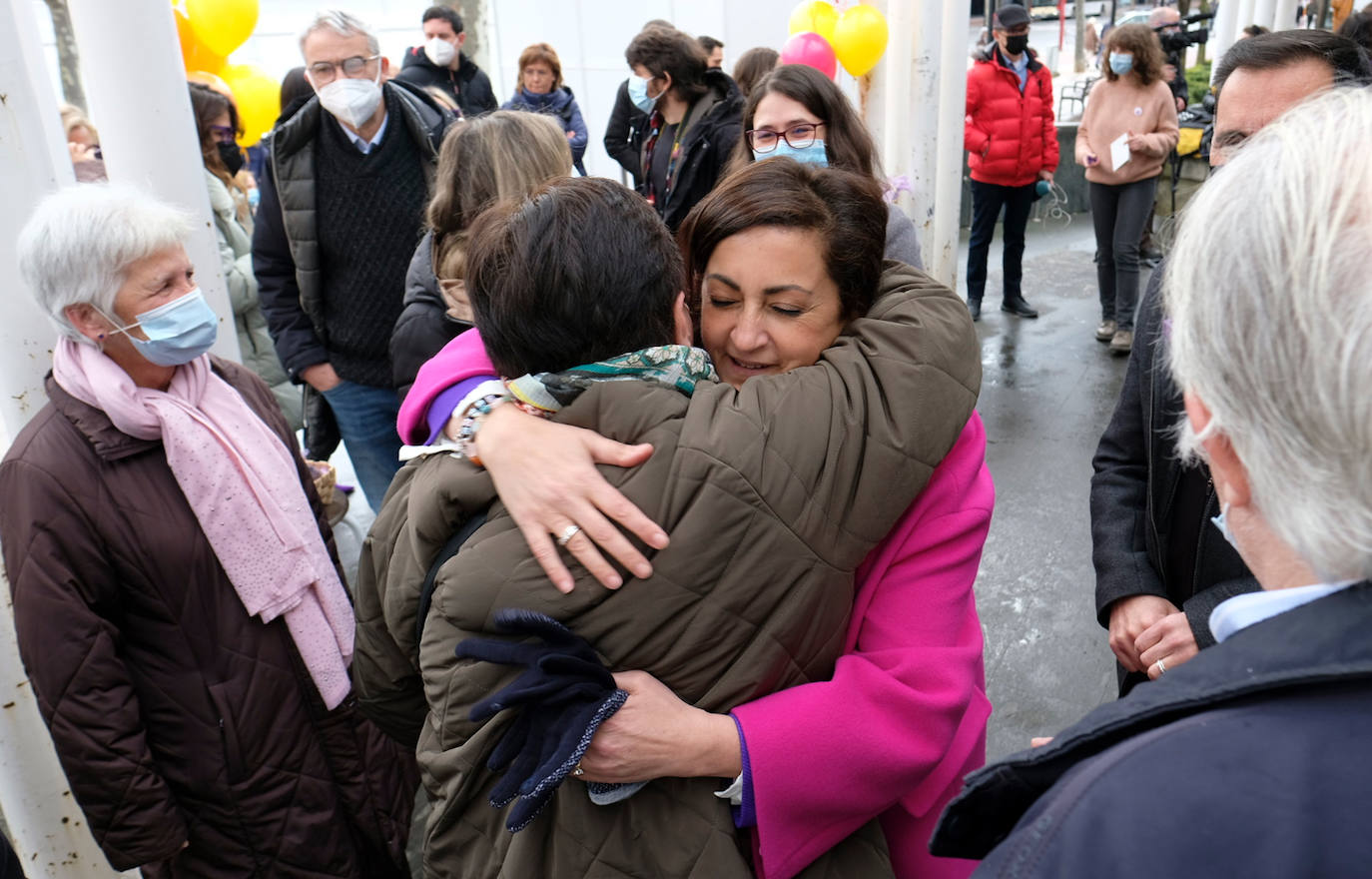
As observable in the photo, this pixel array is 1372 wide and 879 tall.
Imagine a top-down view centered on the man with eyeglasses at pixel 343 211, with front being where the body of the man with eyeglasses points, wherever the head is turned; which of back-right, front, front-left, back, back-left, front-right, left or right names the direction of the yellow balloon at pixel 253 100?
back

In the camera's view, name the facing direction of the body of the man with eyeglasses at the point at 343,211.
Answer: toward the camera

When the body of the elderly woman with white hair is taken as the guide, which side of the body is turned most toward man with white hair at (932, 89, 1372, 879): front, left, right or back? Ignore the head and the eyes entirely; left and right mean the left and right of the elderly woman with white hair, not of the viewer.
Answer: front

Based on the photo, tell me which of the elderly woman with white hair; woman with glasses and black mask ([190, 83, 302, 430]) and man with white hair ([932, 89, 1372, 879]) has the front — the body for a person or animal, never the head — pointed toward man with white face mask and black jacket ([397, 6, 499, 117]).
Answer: the man with white hair

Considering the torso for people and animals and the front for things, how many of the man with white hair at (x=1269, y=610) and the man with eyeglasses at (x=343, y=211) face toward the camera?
1

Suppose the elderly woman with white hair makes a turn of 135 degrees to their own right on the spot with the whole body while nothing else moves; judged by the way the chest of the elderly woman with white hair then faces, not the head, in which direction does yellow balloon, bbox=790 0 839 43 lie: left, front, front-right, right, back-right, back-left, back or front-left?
back-right

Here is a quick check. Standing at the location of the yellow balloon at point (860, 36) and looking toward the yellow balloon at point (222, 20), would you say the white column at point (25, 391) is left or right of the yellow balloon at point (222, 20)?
left

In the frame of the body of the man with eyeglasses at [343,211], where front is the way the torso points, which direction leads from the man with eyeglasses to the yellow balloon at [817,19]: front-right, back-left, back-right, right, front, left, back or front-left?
back-left

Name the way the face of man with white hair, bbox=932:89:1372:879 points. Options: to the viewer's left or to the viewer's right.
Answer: to the viewer's left

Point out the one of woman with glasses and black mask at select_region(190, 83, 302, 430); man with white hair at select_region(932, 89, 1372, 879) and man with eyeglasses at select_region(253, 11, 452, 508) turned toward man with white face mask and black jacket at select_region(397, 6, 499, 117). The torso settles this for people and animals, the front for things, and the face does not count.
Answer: the man with white hair

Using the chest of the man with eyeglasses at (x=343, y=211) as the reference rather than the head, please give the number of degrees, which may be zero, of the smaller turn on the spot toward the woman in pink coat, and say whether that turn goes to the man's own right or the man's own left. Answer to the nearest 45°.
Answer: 0° — they already face them

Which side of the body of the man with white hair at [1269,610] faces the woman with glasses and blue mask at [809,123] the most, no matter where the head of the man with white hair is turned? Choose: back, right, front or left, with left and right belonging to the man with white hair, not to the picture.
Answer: front

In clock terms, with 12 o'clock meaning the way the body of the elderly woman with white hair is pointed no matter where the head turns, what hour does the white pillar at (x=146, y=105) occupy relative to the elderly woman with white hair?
The white pillar is roughly at 8 o'clock from the elderly woman with white hair.

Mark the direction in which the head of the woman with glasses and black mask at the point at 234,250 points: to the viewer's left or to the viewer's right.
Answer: to the viewer's right

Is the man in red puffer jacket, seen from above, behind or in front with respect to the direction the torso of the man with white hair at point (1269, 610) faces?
in front

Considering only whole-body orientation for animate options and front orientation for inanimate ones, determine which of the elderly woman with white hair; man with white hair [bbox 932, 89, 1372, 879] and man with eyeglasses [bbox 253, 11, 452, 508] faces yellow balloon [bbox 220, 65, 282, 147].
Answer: the man with white hair

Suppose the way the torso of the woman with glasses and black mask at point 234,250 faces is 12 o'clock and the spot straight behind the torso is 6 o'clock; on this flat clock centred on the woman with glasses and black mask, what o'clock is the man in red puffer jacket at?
The man in red puffer jacket is roughly at 10 o'clock from the woman with glasses and black mask.
